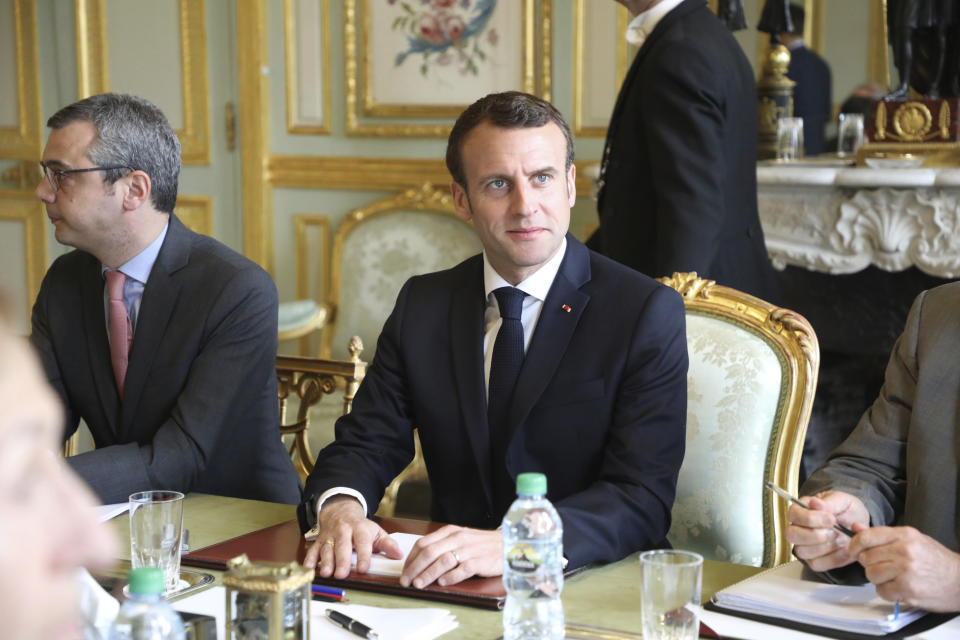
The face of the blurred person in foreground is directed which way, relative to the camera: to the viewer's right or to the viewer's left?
to the viewer's right

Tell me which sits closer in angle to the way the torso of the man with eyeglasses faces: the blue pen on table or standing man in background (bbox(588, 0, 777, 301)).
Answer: the blue pen on table

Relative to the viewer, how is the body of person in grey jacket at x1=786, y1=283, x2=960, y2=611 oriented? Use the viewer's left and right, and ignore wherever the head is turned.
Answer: facing the viewer and to the left of the viewer

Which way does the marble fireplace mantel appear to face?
toward the camera

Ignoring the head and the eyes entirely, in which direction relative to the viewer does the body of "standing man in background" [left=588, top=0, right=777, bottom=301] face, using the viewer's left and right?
facing to the left of the viewer

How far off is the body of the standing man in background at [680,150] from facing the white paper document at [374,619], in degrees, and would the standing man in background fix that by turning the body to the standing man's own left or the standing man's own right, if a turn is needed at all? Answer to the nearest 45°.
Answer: approximately 90° to the standing man's own left

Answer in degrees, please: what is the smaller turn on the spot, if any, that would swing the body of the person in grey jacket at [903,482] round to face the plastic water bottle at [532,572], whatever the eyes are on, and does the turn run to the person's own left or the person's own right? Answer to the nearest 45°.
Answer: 0° — they already face it

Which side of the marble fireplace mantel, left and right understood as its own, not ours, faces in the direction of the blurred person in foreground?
front

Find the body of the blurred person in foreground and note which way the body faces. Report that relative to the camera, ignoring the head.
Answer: to the viewer's right

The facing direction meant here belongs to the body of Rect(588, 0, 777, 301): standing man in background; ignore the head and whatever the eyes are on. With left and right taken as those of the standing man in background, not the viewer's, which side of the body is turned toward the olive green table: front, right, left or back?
left

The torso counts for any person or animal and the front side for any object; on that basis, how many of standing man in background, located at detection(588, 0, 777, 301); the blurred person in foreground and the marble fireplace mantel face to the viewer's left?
1

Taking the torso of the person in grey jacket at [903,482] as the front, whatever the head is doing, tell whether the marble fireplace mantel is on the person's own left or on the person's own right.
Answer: on the person's own right

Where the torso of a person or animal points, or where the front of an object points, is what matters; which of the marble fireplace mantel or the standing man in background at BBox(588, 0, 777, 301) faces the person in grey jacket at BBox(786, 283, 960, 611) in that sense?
the marble fireplace mantel

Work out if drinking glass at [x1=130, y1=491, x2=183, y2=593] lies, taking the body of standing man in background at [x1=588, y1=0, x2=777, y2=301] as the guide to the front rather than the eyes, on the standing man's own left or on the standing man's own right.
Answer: on the standing man's own left

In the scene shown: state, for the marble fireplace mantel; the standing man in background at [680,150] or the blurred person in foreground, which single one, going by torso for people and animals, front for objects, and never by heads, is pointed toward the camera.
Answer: the marble fireplace mantel

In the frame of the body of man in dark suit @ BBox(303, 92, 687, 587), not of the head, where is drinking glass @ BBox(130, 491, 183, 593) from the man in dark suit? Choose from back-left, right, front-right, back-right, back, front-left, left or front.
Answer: front

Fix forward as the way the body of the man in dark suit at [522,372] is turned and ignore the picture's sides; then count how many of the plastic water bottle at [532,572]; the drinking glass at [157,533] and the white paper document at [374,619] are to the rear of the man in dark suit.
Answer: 0

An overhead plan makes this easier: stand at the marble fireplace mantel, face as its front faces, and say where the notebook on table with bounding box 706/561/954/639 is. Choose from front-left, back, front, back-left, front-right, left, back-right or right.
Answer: front
